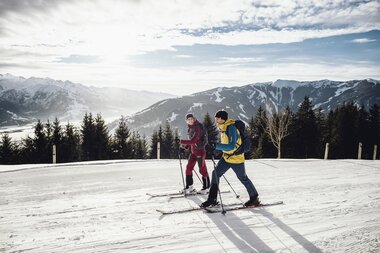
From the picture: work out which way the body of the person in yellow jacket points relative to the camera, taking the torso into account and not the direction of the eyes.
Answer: to the viewer's left

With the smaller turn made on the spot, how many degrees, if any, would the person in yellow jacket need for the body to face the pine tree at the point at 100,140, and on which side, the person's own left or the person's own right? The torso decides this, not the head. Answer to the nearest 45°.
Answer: approximately 45° to the person's own right

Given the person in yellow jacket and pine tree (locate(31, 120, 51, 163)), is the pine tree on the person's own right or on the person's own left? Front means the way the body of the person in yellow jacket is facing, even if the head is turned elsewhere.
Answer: on the person's own right

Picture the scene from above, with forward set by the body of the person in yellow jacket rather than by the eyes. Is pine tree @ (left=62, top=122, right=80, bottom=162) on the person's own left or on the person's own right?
on the person's own right

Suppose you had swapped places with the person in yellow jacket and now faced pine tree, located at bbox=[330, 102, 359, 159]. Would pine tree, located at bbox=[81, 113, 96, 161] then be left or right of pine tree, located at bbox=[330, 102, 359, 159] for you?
left

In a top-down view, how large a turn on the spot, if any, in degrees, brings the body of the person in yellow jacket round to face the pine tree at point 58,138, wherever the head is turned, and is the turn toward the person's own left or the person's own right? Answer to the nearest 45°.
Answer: approximately 45° to the person's own right

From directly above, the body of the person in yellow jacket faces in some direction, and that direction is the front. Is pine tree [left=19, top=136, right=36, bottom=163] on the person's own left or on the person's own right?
on the person's own right

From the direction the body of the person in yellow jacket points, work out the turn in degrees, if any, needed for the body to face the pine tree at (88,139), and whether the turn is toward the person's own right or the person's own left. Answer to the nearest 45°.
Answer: approximately 45° to the person's own right

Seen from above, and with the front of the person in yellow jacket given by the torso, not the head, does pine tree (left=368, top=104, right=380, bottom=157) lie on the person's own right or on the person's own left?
on the person's own right
